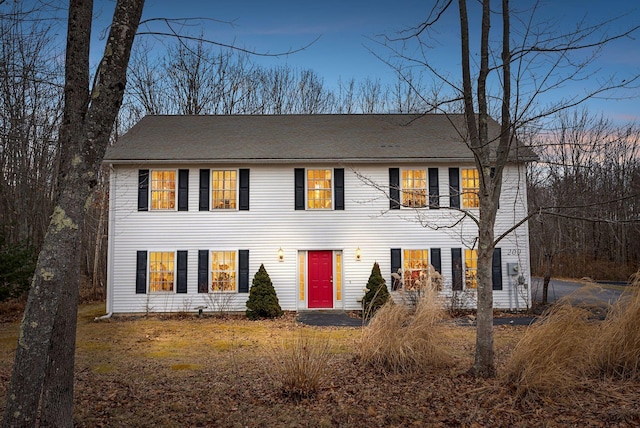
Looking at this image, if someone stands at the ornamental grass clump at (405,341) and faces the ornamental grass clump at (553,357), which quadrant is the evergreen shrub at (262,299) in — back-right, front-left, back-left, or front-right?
back-left

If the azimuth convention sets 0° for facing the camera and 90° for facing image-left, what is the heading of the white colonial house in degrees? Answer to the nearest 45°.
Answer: approximately 0°

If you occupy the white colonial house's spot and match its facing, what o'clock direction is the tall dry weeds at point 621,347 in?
The tall dry weeds is roughly at 11 o'clock from the white colonial house.

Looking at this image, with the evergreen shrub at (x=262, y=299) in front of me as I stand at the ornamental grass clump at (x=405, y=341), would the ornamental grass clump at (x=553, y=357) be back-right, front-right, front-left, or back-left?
back-right

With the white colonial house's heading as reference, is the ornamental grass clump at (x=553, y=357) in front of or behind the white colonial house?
in front

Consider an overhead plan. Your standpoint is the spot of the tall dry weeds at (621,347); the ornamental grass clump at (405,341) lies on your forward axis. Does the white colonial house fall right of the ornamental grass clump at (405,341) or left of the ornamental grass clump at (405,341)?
right

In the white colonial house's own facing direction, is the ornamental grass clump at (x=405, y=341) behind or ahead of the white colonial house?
ahead
